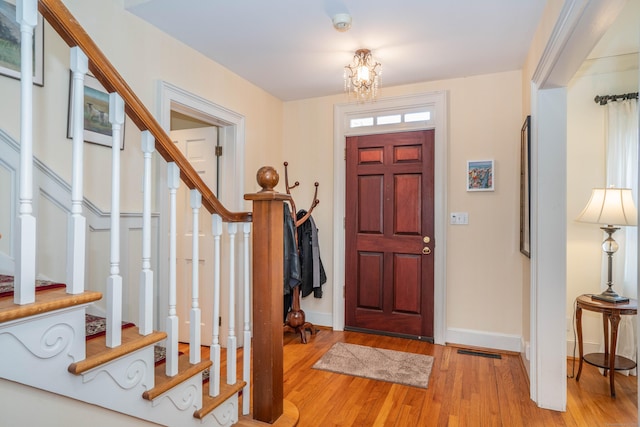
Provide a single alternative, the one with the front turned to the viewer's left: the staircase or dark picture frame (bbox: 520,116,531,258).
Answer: the dark picture frame

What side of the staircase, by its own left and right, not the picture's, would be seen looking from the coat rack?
front

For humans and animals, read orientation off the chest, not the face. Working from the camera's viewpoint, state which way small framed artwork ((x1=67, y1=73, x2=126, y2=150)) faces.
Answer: facing the viewer and to the right of the viewer

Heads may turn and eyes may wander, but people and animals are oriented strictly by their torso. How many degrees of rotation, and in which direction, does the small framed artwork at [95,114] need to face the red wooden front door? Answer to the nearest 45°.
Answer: approximately 45° to its left

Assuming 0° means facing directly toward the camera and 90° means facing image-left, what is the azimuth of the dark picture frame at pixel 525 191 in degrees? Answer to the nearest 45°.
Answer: approximately 90°

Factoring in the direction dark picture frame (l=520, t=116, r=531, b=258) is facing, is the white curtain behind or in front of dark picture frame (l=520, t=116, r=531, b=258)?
behind

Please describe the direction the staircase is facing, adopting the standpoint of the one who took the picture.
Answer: facing away from the viewer and to the right of the viewer

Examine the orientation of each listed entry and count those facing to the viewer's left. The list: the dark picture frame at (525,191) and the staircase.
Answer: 1

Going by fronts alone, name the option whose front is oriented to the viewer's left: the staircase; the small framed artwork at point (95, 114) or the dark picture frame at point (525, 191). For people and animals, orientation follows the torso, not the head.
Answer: the dark picture frame

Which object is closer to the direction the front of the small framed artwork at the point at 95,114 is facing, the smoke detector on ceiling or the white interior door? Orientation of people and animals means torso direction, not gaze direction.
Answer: the smoke detector on ceiling

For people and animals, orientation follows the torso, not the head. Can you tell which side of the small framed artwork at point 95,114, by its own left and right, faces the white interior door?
left

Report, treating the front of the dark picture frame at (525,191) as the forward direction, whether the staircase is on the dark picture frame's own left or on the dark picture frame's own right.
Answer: on the dark picture frame's own left
